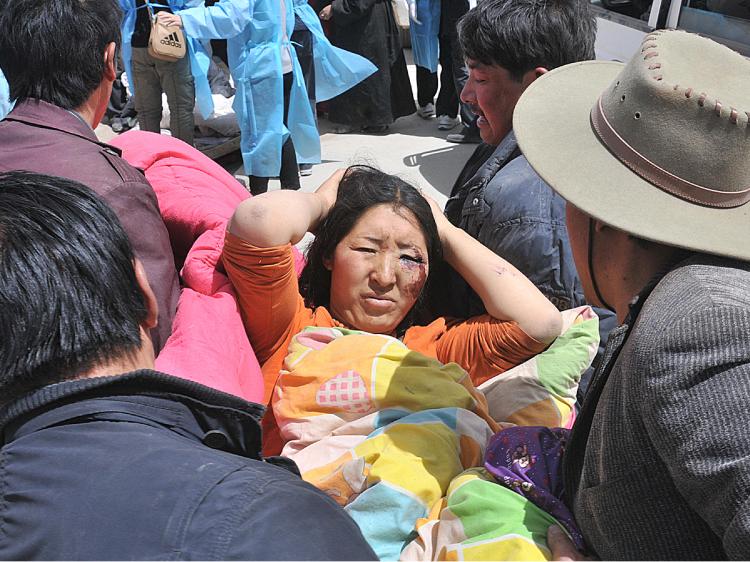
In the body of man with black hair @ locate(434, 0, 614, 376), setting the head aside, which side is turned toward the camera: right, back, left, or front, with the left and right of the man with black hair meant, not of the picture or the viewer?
left

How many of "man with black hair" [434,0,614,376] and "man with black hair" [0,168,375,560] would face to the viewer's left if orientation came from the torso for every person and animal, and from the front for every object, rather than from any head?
1

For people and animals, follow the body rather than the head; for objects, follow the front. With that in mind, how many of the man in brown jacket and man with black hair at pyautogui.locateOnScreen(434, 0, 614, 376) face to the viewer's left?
1

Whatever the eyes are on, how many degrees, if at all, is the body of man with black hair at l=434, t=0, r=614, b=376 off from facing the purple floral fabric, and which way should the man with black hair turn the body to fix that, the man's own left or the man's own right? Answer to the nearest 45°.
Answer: approximately 90° to the man's own left

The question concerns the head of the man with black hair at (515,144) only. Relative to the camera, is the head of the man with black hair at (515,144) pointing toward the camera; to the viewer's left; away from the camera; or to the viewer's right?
to the viewer's left

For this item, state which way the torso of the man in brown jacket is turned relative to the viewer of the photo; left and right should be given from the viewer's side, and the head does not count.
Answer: facing away from the viewer and to the right of the viewer

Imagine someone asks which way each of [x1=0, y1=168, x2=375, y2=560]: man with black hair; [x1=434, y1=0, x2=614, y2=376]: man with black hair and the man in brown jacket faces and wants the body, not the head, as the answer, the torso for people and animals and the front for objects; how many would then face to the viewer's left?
1

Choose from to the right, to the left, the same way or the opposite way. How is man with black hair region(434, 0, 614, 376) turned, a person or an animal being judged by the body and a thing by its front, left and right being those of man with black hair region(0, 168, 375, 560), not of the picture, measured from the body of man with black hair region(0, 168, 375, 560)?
to the left

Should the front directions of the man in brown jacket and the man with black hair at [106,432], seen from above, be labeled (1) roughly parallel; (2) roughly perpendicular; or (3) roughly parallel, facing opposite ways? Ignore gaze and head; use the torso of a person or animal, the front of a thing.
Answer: roughly parallel

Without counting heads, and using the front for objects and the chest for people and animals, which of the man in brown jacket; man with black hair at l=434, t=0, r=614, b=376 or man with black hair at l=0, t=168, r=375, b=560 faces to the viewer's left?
man with black hair at l=434, t=0, r=614, b=376

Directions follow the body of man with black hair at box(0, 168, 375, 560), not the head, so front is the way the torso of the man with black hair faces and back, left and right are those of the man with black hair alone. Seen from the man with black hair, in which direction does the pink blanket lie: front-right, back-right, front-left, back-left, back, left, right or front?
front-left

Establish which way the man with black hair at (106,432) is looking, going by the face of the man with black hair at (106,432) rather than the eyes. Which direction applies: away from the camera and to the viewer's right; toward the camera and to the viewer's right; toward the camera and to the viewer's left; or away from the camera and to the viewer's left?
away from the camera and to the viewer's right

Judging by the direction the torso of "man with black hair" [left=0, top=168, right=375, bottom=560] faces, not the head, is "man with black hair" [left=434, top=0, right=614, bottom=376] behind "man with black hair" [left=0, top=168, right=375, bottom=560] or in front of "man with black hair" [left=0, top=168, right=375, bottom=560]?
in front

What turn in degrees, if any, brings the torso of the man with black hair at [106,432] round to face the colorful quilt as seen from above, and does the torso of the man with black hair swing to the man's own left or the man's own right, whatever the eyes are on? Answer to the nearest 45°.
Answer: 0° — they already face it

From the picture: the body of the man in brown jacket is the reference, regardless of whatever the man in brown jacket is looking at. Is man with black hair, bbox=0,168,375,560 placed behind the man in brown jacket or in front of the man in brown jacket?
behind
